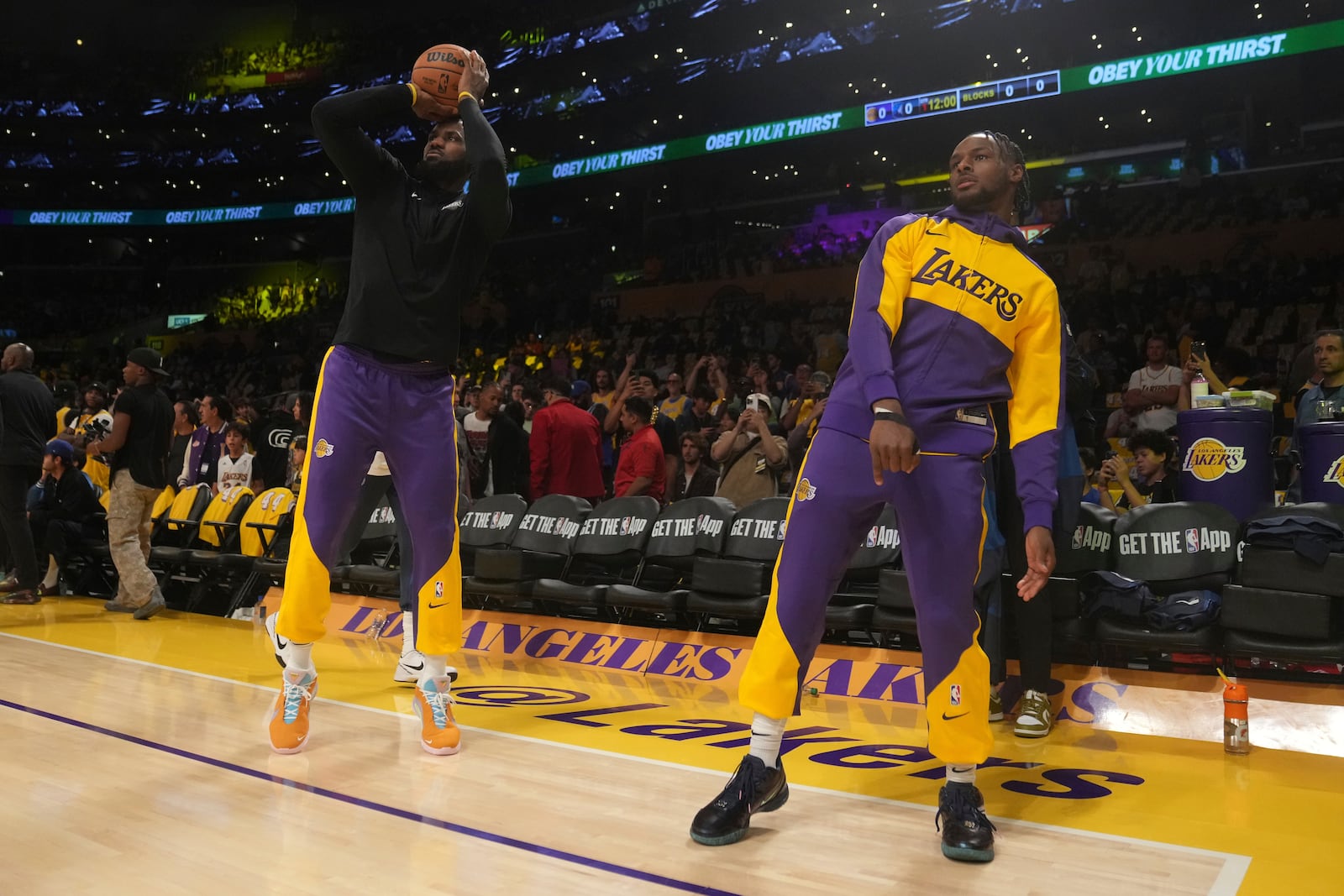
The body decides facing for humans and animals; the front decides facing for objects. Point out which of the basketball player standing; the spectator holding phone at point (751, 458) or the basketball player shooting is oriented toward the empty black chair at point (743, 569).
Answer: the spectator holding phone

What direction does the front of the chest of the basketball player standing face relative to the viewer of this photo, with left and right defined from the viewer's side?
facing the viewer

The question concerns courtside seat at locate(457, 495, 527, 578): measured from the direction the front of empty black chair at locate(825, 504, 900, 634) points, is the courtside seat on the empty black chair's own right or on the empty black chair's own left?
on the empty black chair's own right

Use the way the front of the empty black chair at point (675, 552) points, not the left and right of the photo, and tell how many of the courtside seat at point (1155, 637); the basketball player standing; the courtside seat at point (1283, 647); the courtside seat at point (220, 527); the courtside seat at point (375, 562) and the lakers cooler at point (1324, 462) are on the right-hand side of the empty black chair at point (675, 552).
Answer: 2

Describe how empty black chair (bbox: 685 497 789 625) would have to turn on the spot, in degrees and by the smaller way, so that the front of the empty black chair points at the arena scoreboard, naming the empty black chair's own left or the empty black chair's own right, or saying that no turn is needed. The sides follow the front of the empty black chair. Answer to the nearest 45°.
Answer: approximately 135° to the empty black chair's own right

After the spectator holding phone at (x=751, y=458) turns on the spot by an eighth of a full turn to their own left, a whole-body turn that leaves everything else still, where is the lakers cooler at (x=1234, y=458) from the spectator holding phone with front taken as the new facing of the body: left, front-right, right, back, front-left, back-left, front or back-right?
front

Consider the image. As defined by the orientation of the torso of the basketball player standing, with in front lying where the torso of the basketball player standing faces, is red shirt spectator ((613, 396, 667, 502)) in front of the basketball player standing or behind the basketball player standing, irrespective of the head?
behind

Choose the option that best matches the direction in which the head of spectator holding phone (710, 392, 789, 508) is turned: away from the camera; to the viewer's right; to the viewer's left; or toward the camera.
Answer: toward the camera

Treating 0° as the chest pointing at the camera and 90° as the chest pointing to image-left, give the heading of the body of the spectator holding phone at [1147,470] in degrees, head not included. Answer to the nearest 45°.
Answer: approximately 45°

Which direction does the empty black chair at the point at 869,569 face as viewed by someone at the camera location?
facing the viewer and to the left of the viewer

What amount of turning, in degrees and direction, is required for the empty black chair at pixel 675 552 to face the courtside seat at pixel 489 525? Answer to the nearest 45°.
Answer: approximately 90° to its right

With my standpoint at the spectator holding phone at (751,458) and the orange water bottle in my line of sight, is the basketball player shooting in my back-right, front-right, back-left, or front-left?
front-right

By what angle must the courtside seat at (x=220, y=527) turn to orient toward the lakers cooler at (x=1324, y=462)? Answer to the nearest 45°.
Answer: approximately 90° to its left

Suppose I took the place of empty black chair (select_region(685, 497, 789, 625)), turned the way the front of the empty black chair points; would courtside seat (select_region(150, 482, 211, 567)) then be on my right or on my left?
on my right

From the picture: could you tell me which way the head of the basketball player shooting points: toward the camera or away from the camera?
toward the camera

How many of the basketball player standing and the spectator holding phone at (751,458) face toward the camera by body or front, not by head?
2

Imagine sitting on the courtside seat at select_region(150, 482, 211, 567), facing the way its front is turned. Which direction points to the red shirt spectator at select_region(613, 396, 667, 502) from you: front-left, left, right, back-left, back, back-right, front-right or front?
left

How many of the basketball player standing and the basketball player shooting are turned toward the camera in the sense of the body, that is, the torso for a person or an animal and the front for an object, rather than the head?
2
